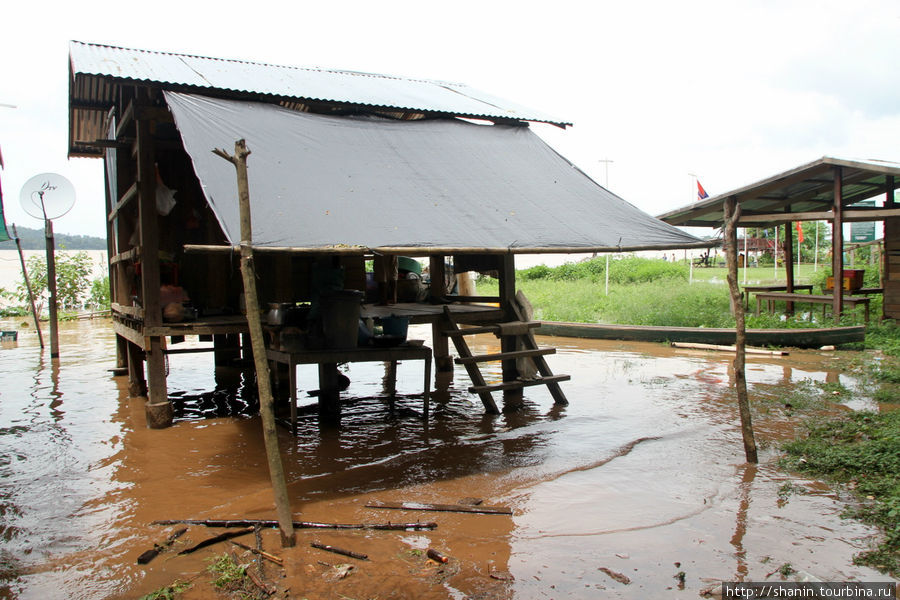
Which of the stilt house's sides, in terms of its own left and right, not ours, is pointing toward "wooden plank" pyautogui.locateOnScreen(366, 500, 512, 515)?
front

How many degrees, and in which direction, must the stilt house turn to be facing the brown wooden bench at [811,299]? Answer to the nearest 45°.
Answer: approximately 90° to its left

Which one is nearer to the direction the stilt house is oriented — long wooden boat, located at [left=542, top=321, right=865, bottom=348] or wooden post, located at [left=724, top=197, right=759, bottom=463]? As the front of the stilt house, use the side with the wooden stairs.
the wooden post

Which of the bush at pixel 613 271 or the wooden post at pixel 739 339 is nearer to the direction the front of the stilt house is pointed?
the wooden post

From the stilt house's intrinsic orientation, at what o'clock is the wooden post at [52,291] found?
The wooden post is roughly at 6 o'clock from the stilt house.

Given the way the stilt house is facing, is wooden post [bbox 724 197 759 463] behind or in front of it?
in front

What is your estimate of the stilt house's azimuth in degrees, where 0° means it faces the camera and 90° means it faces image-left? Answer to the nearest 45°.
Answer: approximately 315°

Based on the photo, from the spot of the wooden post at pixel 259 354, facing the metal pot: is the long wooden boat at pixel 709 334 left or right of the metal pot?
right

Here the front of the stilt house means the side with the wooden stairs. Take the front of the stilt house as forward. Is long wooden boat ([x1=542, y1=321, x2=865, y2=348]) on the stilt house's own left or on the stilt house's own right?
on the stilt house's own left
